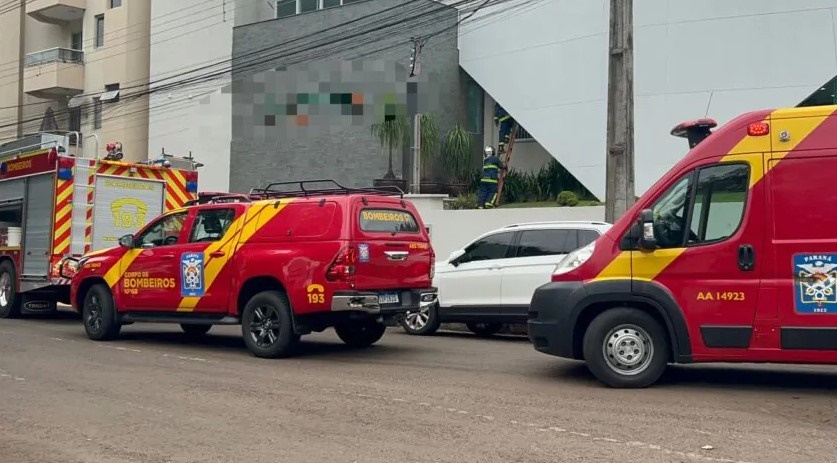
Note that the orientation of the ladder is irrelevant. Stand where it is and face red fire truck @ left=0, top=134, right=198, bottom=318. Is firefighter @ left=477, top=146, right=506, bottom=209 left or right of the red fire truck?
left

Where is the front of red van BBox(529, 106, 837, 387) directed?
to the viewer's left

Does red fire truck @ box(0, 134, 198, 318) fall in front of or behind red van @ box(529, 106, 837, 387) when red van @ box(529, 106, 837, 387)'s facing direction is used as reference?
in front

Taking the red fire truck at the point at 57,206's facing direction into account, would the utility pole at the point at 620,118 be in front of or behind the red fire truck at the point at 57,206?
behind

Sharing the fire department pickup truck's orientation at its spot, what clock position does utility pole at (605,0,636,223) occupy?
The utility pole is roughly at 4 o'clock from the fire department pickup truck.

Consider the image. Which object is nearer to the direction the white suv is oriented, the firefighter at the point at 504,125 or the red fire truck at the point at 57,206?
the red fire truck

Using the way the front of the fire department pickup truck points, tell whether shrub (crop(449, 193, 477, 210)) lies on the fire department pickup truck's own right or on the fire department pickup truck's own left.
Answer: on the fire department pickup truck's own right

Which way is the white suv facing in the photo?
to the viewer's left

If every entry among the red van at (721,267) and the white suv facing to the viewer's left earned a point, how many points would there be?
2

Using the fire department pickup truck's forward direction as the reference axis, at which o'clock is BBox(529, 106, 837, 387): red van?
The red van is roughly at 6 o'clock from the fire department pickup truck.

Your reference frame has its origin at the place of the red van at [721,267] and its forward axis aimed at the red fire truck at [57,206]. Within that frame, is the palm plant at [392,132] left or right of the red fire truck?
right

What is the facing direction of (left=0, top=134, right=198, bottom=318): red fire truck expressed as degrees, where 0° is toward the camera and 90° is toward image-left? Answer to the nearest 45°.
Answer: approximately 135°

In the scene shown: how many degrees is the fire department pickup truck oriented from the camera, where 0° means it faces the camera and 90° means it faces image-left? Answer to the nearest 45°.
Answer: approximately 135°
